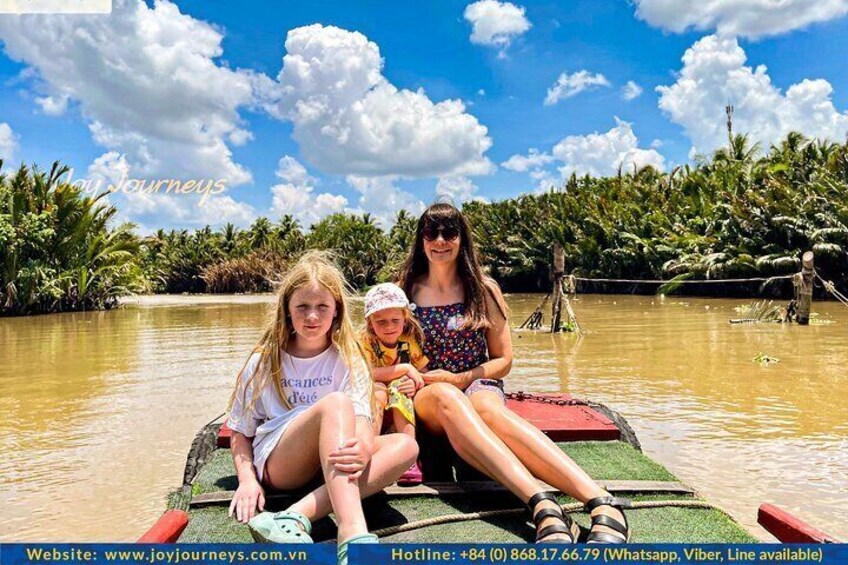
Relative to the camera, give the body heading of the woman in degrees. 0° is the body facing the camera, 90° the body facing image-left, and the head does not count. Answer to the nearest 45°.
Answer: approximately 0°

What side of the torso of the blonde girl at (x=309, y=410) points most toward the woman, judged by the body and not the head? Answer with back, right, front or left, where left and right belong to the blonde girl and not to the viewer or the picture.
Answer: left

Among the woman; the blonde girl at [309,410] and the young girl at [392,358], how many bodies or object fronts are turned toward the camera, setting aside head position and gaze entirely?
3

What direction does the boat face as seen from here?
away from the camera

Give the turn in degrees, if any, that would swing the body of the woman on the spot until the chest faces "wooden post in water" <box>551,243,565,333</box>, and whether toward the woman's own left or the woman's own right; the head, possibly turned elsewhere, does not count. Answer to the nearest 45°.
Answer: approximately 180°

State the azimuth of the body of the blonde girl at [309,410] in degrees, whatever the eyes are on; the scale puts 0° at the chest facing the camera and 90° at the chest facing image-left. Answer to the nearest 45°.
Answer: approximately 0°
